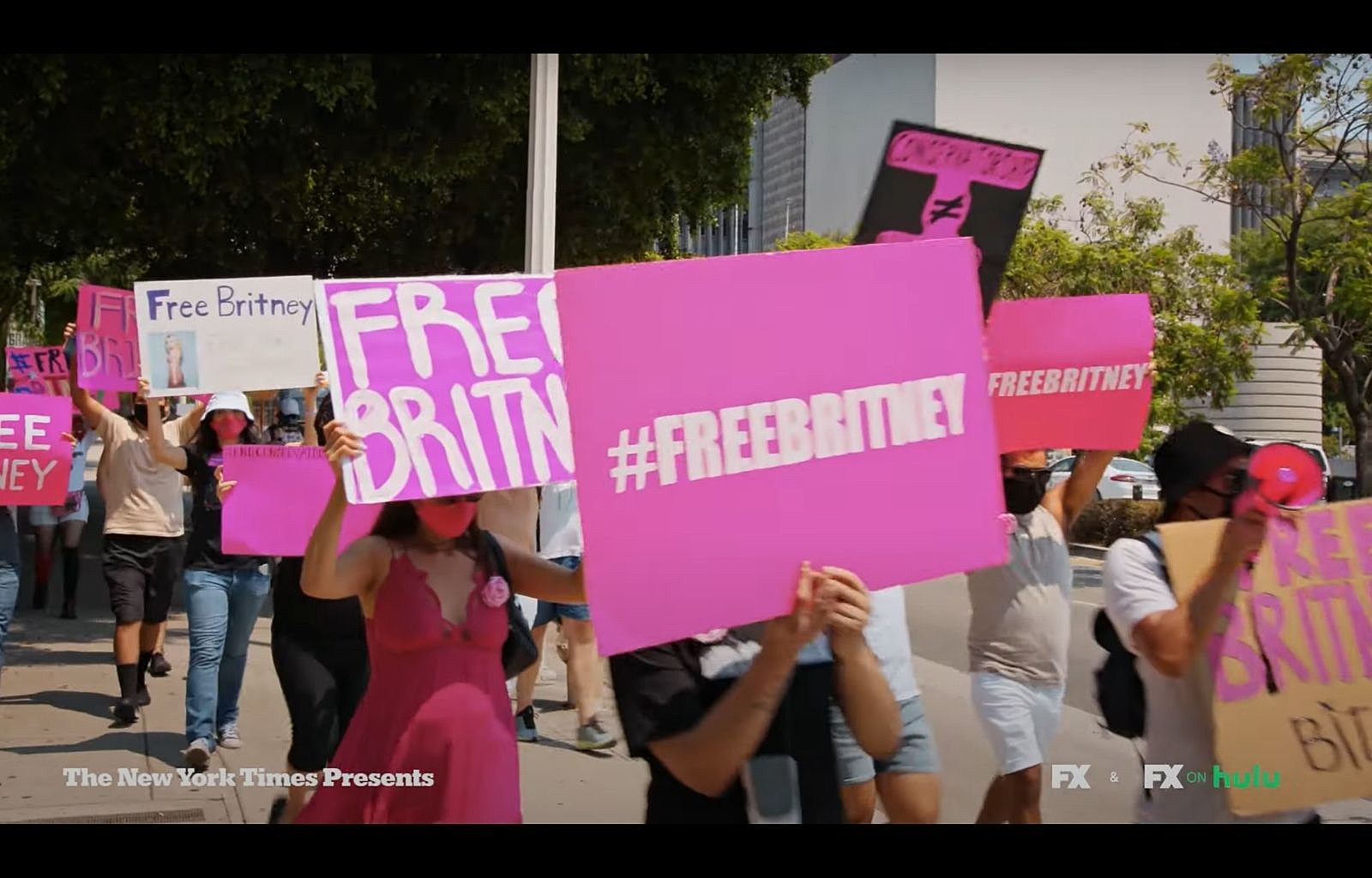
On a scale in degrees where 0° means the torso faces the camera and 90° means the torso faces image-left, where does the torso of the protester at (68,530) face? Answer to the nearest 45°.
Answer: approximately 0°

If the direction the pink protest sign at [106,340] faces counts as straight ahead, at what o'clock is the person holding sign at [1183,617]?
The person holding sign is roughly at 11 o'clock from the pink protest sign.

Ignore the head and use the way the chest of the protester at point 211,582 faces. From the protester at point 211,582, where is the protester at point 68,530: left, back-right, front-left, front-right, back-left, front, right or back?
back

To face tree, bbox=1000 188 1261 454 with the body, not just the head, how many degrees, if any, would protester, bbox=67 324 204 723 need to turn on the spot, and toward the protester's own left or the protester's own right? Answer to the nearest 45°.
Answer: approximately 135° to the protester's own left

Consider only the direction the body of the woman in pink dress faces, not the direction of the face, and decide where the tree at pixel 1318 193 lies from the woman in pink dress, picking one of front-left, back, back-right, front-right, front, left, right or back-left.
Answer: back-left

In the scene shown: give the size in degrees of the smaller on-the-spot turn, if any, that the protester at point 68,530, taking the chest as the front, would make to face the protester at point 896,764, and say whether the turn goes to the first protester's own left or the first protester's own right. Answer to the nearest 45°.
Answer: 0° — they already face them

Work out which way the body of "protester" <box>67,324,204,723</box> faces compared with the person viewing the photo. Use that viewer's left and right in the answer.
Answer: facing the viewer

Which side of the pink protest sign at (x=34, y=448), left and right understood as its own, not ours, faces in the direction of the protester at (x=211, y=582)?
left

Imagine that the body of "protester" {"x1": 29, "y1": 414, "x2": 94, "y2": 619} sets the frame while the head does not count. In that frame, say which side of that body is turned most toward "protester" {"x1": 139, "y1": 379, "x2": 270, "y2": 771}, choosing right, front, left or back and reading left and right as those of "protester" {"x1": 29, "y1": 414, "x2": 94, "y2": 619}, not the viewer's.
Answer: front

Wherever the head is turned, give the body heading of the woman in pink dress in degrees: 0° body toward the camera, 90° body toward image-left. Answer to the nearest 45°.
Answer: approximately 0°

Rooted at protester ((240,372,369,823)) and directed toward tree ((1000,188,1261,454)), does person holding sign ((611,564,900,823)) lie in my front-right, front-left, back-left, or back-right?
back-right

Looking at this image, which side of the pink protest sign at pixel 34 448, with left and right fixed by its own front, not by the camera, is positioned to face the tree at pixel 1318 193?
left
